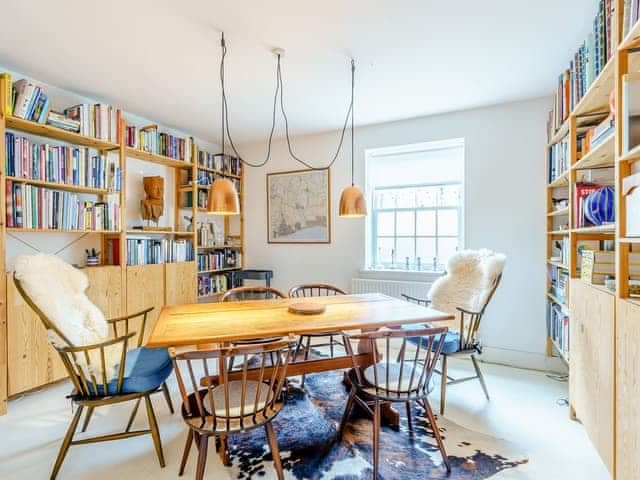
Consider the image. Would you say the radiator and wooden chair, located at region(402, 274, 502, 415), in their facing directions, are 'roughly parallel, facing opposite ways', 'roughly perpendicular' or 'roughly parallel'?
roughly perpendicular

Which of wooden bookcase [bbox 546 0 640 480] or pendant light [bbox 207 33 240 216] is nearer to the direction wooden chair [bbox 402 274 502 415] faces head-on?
the pendant light

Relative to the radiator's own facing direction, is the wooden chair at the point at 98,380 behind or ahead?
ahead

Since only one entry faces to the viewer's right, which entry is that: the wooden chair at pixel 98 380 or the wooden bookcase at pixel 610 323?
the wooden chair

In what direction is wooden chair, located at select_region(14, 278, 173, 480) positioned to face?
to the viewer's right

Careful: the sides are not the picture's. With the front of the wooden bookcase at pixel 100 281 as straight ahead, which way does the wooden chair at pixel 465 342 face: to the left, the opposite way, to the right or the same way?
the opposite way

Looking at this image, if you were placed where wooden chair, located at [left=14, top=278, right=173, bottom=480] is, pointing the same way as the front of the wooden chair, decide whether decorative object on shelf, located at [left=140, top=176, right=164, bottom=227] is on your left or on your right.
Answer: on your left

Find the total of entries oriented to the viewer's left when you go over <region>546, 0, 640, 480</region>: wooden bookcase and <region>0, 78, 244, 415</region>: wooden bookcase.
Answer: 1

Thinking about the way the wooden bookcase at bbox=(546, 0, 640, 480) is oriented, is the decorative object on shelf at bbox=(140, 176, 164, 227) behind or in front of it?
in front

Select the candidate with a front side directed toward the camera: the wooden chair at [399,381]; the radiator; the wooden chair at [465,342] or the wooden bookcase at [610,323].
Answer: the radiator

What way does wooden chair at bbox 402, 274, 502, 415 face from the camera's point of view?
to the viewer's left

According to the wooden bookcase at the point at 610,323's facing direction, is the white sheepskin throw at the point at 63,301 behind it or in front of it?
in front

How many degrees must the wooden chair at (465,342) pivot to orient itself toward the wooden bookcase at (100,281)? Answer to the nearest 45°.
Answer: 0° — it already faces it

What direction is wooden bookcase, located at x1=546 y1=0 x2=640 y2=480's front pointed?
to the viewer's left
